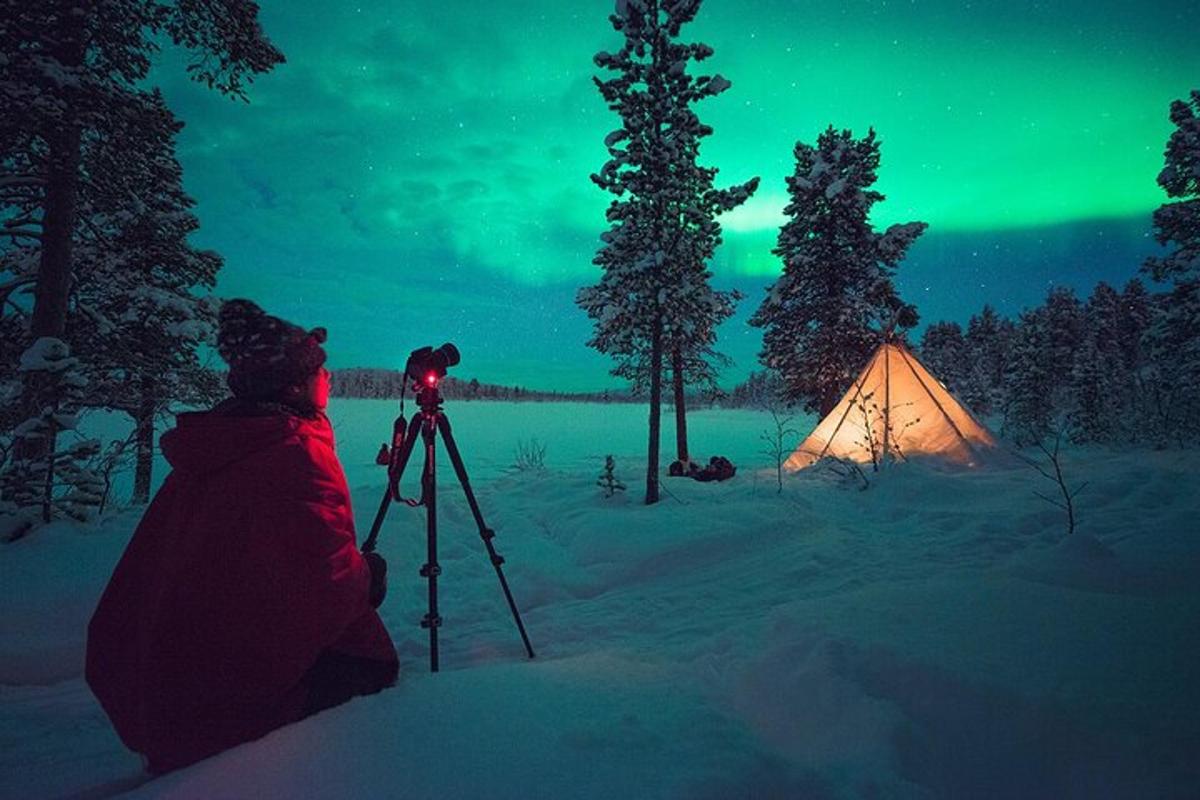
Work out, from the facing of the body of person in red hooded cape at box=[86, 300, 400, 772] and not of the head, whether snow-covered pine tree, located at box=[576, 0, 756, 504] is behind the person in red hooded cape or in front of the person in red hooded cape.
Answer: in front

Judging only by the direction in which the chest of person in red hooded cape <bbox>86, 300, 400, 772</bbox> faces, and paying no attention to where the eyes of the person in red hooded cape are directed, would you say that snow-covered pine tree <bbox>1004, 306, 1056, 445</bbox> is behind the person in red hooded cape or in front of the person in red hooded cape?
in front

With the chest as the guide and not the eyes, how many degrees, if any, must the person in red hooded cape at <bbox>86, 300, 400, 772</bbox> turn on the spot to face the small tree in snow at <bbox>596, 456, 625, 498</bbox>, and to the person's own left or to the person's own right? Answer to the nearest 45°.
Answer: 0° — they already face it

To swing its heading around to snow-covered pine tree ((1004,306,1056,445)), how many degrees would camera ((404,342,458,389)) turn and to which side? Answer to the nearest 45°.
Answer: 0° — it already faces it

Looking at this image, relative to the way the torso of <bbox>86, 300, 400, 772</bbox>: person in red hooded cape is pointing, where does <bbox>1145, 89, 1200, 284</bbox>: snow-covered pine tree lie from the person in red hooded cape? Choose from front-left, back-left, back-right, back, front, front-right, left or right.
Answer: front-right

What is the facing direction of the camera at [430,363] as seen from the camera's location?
facing away from the viewer and to the right of the viewer

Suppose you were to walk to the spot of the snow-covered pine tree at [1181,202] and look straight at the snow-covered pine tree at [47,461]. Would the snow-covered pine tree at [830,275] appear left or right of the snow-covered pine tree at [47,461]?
right

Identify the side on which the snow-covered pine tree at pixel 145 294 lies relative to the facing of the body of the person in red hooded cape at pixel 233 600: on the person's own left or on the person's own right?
on the person's own left

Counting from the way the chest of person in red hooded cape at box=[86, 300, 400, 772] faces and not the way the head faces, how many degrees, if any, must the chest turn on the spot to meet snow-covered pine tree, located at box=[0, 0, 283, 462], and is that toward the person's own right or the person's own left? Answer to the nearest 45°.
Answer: approximately 45° to the person's own left

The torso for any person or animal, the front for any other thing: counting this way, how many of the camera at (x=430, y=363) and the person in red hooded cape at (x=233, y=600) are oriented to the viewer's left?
0

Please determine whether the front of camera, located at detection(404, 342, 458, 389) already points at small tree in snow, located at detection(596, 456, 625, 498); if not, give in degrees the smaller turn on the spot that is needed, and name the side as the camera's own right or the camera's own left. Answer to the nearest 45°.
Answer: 0° — it already faces it

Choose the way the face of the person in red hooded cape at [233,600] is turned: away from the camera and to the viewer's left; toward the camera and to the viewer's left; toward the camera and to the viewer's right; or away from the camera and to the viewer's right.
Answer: away from the camera and to the viewer's right

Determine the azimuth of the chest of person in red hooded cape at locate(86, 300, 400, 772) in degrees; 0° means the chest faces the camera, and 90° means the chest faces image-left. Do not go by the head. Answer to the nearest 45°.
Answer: approximately 225°
